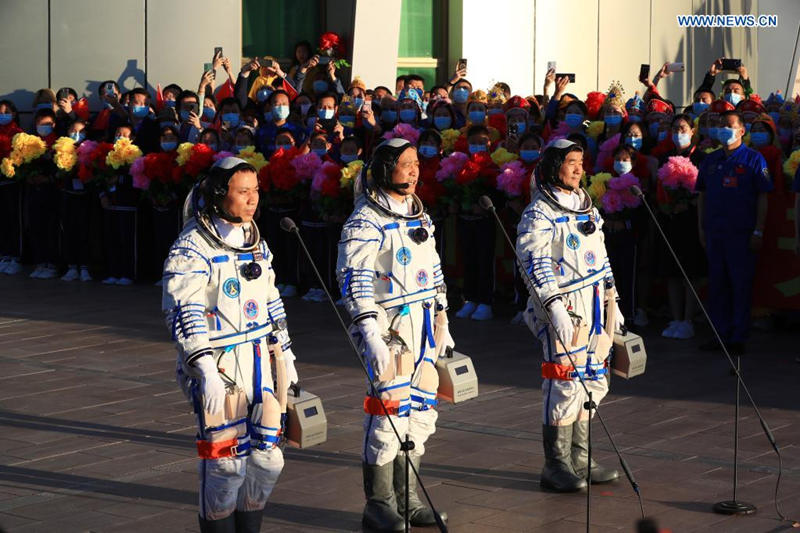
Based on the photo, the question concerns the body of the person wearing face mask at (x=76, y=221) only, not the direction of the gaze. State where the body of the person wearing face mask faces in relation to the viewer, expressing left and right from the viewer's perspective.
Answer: facing the viewer

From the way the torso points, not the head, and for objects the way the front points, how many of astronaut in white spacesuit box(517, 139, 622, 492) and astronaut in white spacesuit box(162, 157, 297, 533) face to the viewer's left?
0

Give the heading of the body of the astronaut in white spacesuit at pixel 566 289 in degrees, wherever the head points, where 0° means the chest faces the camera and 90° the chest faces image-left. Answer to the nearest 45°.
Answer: approximately 315°

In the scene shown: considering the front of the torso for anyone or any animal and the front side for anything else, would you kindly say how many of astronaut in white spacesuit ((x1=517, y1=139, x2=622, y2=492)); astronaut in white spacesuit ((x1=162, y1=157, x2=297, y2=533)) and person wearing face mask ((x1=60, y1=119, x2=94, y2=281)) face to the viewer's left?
0

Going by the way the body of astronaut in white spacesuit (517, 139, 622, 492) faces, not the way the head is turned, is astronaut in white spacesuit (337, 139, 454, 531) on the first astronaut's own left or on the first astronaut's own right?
on the first astronaut's own right

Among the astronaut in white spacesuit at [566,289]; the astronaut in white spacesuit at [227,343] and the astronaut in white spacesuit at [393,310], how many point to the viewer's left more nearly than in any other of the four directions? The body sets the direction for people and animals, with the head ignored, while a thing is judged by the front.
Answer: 0

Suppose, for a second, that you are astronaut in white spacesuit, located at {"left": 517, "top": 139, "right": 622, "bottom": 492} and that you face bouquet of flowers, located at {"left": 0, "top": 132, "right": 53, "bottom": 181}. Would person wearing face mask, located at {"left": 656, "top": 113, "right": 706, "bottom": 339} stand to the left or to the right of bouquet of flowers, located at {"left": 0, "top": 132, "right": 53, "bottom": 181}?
right

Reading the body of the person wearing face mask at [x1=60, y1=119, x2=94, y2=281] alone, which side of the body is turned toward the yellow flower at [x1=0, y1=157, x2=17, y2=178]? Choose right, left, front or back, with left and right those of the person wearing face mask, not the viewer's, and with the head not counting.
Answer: right

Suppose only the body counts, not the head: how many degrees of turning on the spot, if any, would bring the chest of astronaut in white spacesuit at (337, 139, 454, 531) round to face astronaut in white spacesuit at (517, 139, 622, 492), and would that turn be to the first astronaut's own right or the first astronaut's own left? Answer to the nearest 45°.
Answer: approximately 90° to the first astronaut's own left

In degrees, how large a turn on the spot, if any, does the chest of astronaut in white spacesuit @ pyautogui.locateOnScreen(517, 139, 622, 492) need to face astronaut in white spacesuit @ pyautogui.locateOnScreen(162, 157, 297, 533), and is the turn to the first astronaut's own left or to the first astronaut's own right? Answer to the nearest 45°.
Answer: approximately 90° to the first astronaut's own right
